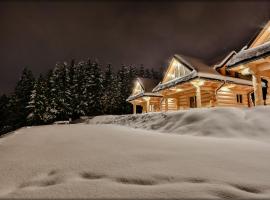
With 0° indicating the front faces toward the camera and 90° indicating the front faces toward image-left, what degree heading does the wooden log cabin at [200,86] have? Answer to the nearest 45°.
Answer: approximately 45°

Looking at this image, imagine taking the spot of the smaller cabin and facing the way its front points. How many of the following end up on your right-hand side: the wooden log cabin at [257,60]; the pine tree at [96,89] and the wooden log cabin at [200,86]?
1

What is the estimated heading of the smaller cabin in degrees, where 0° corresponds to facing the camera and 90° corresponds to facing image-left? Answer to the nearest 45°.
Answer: approximately 45°

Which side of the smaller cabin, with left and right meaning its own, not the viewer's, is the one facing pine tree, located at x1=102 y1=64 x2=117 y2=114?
right

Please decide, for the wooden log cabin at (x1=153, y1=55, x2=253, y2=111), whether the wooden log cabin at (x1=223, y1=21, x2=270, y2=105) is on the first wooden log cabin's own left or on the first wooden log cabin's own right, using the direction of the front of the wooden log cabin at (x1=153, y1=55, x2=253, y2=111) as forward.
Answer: on the first wooden log cabin's own left

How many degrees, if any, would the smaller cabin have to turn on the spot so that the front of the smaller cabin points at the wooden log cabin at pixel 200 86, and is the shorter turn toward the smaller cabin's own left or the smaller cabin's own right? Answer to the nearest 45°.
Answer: approximately 90° to the smaller cabin's own left
